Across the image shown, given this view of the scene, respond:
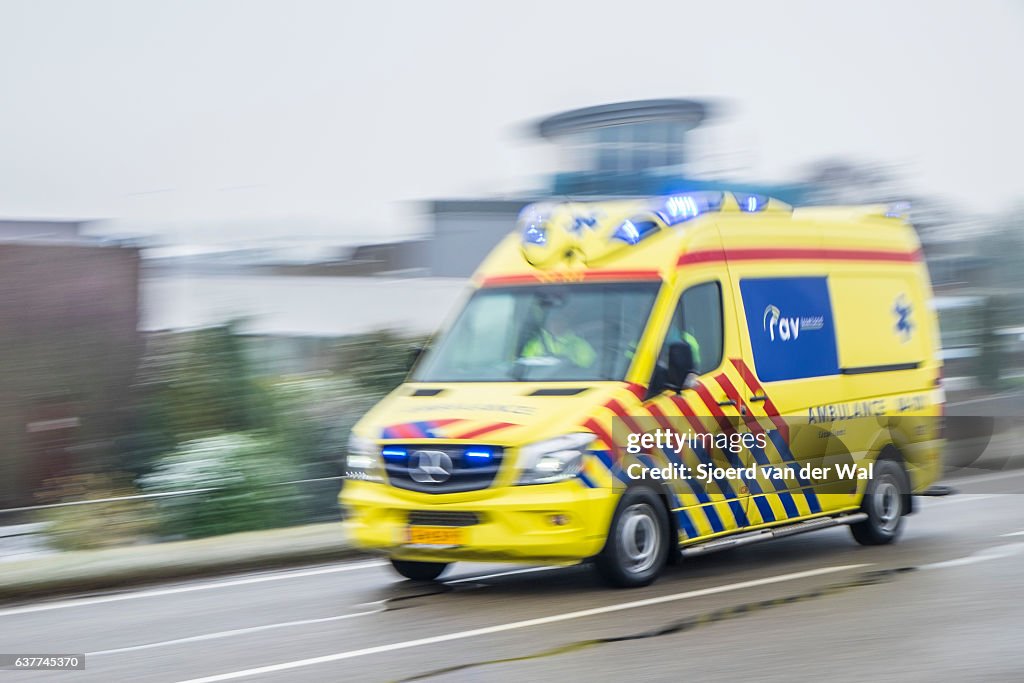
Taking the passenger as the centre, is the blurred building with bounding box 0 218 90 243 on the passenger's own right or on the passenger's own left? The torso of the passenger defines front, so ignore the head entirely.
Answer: on the passenger's own right

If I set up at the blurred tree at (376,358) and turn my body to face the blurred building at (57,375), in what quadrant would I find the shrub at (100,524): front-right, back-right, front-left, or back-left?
front-left

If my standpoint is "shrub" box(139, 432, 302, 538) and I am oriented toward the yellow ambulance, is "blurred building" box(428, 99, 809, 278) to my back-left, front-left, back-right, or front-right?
back-left

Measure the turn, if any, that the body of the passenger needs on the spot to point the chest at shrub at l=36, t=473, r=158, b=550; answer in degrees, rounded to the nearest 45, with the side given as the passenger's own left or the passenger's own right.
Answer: approximately 90° to the passenger's own right

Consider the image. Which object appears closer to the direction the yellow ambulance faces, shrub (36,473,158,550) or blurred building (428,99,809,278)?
the shrub

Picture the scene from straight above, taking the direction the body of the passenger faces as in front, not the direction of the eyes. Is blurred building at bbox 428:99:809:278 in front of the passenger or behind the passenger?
behind

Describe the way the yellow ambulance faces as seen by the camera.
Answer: facing the viewer and to the left of the viewer

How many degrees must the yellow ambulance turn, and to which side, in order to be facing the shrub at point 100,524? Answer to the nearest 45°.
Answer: approximately 90° to its right

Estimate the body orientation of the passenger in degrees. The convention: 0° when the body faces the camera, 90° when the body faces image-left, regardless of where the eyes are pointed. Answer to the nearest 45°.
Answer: approximately 45°

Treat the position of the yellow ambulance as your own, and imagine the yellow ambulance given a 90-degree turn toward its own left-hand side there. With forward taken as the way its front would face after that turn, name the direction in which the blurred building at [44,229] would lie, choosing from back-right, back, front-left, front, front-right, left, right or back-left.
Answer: back

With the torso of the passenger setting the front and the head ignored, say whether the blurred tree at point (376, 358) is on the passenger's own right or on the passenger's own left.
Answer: on the passenger's own right

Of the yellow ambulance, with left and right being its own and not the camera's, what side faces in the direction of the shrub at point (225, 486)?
right

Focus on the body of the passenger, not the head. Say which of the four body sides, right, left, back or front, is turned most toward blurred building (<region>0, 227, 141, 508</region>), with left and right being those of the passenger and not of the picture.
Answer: right

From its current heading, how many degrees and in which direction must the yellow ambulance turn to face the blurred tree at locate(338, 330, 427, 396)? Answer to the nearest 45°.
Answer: approximately 135° to its right

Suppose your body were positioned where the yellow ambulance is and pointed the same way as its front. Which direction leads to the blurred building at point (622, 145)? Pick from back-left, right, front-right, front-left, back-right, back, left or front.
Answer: back-right

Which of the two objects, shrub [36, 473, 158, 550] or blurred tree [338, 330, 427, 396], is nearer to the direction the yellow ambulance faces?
the shrub
